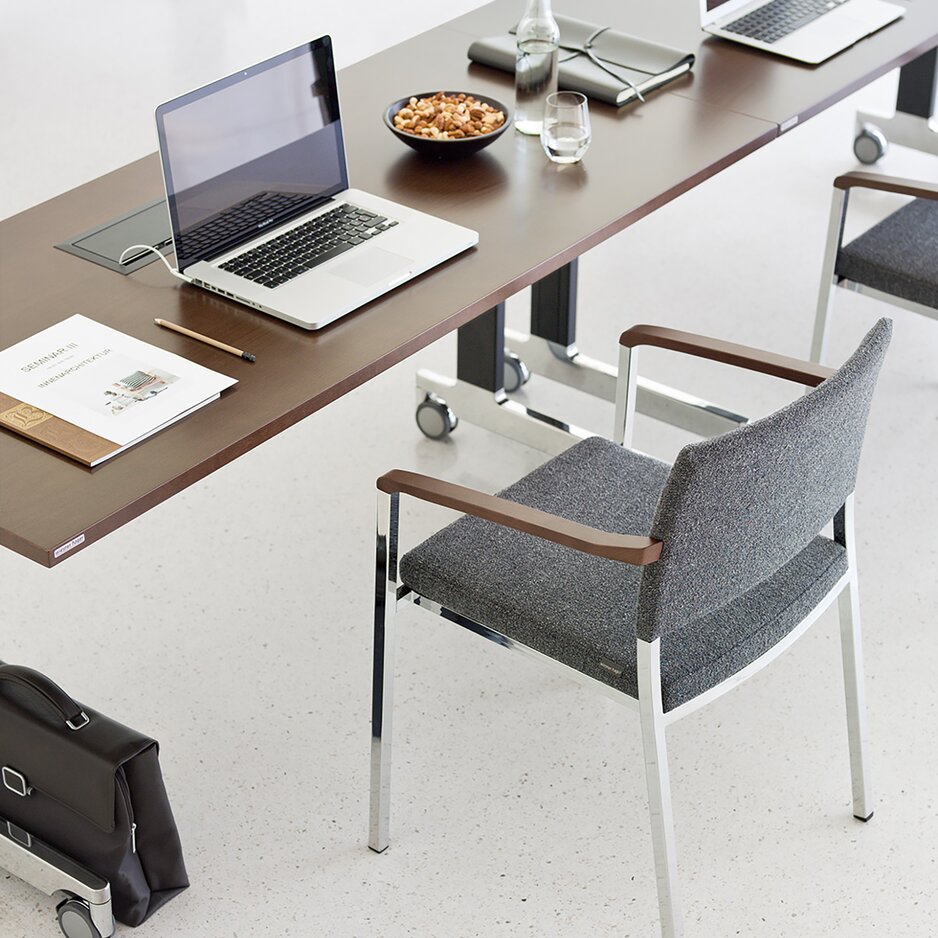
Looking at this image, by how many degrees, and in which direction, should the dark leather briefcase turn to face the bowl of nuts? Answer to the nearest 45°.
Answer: approximately 180°

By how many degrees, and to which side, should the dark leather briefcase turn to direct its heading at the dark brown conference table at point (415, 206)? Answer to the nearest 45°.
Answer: approximately 180°

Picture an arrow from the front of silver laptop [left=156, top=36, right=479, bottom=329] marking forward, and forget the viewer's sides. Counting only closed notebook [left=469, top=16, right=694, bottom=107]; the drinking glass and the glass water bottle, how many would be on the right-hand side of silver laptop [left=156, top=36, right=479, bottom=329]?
0

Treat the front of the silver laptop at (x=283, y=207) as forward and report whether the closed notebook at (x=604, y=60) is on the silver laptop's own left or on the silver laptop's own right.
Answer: on the silver laptop's own left

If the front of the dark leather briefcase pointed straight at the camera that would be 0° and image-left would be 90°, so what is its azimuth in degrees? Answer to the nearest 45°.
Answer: approximately 45°

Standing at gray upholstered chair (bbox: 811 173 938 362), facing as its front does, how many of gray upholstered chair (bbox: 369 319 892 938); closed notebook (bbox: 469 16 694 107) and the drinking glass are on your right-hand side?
0

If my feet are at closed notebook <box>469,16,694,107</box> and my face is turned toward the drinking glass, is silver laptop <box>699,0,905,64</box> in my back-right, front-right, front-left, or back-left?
back-left

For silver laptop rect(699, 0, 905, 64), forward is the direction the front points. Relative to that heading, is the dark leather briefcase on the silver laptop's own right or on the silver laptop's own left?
on the silver laptop's own right

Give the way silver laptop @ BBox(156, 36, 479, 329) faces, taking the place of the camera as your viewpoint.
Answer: facing the viewer and to the right of the viewer

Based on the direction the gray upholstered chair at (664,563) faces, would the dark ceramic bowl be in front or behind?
in front

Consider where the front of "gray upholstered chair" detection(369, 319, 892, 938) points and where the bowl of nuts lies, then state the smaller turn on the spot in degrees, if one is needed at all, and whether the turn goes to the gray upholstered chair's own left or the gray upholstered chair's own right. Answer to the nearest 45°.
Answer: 0° — it already faces it

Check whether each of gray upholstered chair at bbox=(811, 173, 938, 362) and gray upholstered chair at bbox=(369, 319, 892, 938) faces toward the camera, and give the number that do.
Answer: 0

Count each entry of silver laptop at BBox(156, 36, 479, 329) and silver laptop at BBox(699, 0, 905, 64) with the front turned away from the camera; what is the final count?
0

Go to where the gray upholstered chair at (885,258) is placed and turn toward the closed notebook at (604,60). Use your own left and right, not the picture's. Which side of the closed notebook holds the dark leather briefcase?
left

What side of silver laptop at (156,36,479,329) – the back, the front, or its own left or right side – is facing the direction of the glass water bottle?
left

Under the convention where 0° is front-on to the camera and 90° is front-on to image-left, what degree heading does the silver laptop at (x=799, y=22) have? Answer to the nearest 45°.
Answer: approximately 315°

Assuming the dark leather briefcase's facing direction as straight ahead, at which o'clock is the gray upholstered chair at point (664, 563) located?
The gray upholstered chair is roughly at 8 o'clock from the dark leather briefcase.

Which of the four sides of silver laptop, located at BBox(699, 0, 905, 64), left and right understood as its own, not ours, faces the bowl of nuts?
right

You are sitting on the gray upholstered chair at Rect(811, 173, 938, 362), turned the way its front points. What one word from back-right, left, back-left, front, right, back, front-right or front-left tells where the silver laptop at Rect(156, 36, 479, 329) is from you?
left
